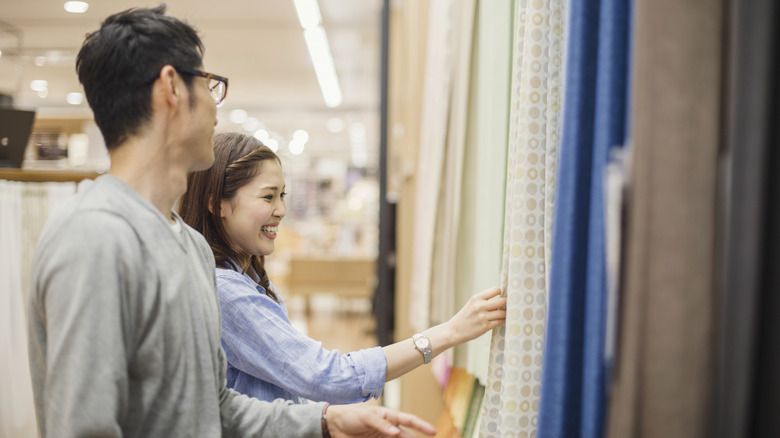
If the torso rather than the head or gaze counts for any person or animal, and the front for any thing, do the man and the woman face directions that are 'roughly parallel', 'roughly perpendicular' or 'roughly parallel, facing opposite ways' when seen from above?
roughly parallel

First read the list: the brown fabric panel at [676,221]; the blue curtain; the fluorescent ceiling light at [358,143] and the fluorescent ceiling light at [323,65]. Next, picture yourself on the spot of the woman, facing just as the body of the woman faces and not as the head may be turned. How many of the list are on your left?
2

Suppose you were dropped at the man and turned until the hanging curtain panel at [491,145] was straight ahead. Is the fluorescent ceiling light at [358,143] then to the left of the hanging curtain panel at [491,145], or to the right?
left

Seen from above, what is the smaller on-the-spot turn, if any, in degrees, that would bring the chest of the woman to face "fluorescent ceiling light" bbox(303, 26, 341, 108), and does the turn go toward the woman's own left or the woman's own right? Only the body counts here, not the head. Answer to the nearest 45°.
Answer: approximately 90° to the woman's own left

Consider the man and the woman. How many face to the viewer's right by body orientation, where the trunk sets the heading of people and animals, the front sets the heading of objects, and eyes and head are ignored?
2

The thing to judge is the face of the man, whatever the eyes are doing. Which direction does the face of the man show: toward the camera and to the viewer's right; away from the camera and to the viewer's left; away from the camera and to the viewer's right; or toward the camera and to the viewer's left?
away from the camera and to the viewer's right

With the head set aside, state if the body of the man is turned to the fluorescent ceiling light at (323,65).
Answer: no

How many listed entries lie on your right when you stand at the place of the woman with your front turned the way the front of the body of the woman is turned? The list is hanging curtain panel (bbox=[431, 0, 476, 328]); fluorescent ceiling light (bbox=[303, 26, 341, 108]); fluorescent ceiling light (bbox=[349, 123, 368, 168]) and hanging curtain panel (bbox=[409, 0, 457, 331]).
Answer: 0

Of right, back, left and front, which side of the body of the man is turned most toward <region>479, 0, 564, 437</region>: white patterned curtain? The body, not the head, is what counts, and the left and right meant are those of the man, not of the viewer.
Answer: front

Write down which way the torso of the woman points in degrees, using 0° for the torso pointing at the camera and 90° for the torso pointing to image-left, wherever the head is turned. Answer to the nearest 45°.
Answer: approximately 270°

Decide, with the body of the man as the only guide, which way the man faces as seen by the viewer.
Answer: to the viewer's right
